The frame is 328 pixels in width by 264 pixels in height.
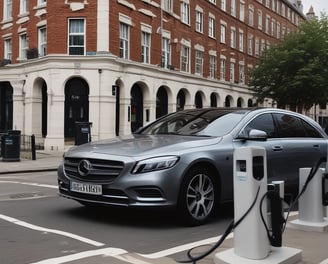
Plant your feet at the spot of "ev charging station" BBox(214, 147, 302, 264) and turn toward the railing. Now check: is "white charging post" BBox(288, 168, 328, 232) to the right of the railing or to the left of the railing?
right

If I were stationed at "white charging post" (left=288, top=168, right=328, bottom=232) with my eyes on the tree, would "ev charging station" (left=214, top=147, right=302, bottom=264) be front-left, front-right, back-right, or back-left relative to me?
back-left

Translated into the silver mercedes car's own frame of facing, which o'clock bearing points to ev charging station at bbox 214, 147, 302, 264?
The ev charging station is roughly at 10 o'clock from the silver mercedes car.

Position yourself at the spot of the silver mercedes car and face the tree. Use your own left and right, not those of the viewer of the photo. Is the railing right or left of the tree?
left

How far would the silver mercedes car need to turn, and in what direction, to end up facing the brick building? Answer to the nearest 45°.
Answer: approximately 135° to its right

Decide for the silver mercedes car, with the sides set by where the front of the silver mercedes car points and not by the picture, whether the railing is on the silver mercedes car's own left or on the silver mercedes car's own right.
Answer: on the silver mercedes car's own right

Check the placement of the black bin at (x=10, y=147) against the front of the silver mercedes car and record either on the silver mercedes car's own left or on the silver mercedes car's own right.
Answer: on the silver mercedes car's own right

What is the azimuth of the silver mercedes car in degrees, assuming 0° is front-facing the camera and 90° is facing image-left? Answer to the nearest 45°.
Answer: approximately 45°

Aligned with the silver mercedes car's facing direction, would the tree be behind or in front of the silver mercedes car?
behind
